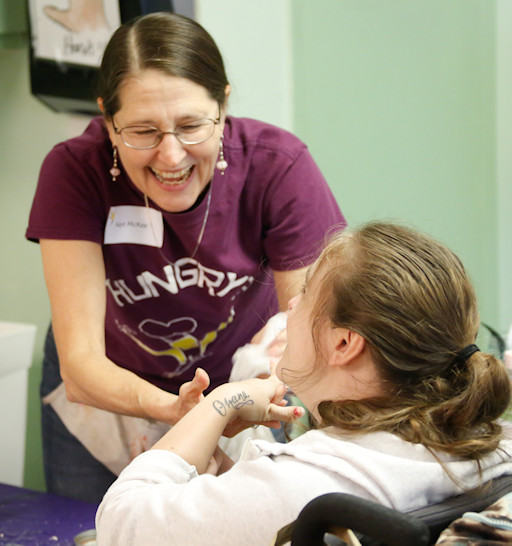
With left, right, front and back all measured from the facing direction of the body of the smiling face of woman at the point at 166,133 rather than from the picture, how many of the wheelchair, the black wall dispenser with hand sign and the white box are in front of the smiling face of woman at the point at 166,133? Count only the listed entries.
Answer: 1

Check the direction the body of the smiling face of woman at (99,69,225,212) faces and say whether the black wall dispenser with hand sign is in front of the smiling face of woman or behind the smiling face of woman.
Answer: behind

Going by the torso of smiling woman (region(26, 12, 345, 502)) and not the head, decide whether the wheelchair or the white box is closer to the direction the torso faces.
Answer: the wheelchair

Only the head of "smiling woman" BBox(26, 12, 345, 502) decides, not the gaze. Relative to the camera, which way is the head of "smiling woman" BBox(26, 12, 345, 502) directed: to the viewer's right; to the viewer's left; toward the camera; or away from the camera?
toward the camera

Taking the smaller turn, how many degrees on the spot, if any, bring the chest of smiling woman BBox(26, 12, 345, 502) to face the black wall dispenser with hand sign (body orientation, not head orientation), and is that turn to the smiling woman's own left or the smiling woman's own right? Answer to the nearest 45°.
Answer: approximately 180°

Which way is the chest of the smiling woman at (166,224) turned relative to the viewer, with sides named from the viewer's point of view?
facing the viewer

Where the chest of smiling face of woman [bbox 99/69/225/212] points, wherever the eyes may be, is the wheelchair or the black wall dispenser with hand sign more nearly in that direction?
the wheelchair

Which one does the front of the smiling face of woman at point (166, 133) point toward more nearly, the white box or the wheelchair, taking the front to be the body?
the wheelchair

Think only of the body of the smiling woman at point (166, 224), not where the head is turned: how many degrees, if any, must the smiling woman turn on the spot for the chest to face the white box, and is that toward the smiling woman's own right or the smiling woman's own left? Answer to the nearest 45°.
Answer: approximately 135° to the smiling woman's own right

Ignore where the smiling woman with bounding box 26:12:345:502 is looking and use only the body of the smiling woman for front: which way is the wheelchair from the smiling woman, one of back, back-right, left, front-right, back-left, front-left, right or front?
front

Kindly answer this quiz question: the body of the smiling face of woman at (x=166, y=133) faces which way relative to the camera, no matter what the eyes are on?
toward the camera

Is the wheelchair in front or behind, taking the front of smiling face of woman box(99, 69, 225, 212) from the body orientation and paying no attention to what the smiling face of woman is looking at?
in front
